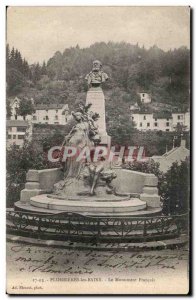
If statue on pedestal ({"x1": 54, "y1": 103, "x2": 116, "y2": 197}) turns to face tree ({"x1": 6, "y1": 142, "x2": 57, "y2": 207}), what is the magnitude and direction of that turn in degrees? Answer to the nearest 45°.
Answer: approximately 90° to its right

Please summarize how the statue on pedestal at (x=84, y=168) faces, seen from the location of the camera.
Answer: facing the viewer
